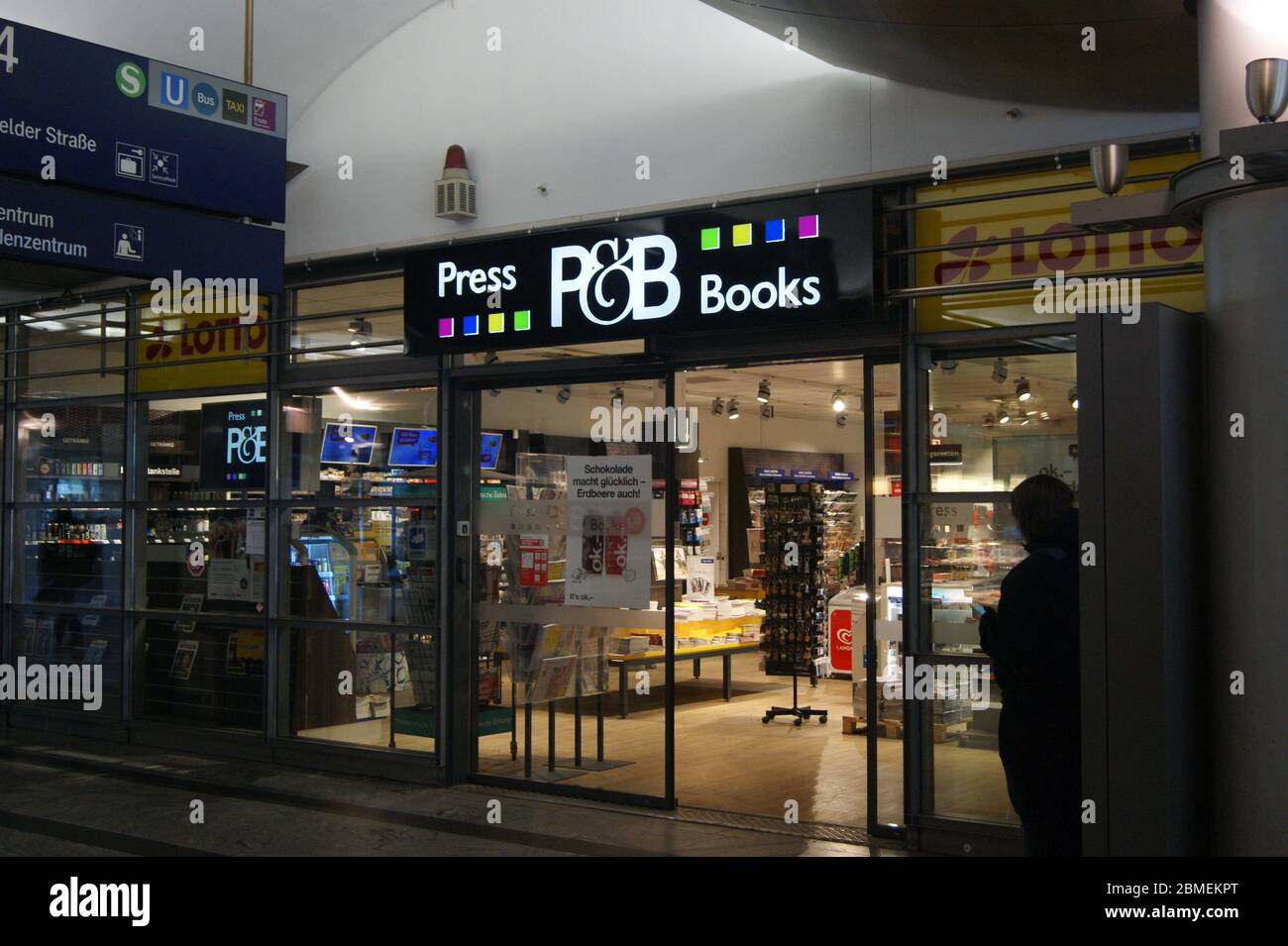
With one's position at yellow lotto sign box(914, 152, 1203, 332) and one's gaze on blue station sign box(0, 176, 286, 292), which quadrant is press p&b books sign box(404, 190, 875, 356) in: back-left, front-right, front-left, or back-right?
front-right

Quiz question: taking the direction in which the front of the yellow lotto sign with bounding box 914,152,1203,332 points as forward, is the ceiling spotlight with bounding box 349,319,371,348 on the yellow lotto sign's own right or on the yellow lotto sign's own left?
on the yellow lotto sign's own right

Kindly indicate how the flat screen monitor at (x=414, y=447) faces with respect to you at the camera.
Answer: facing the viewer

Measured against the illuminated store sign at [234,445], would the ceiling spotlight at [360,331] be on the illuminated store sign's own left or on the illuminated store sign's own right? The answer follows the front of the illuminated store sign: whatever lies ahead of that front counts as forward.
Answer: on the illuminated store sign's own left

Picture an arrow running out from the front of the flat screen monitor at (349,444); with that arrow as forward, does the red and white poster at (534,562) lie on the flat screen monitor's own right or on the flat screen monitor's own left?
on the flat screen monitor's own left

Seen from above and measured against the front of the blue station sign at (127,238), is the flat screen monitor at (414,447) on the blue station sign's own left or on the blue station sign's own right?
on the blue station sign's own left

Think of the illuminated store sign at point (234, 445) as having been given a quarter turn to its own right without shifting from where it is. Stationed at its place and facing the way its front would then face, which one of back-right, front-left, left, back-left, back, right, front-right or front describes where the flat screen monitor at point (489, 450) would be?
back

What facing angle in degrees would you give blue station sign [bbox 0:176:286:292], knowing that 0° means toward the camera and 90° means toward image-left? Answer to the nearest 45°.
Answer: approximately 315°

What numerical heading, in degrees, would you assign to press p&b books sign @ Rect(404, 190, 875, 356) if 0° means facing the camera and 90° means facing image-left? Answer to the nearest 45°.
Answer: approximately 45°

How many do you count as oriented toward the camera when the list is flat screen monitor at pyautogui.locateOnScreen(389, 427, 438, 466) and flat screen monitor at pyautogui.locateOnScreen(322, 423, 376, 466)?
2

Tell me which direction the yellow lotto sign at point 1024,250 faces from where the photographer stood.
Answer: facing the viewer and to the left of the viewer

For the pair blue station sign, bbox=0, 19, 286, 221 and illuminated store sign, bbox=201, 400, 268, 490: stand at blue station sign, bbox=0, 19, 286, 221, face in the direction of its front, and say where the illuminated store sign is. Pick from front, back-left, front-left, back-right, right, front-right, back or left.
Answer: back-left
